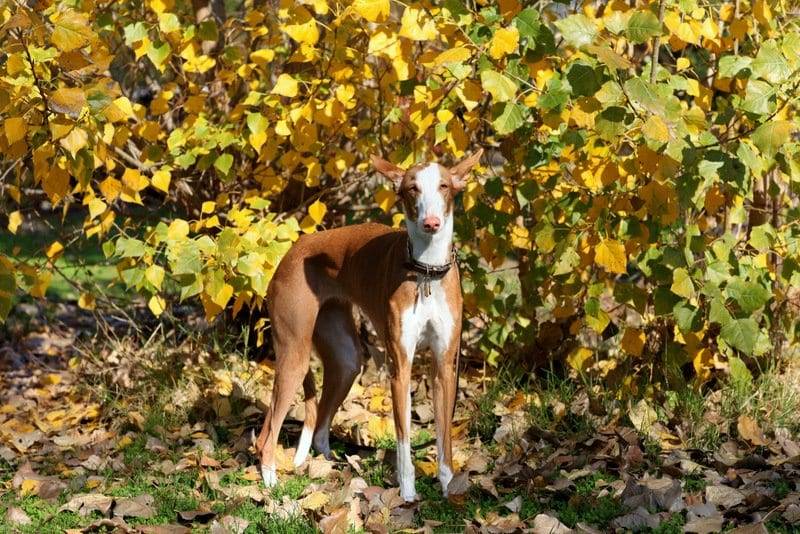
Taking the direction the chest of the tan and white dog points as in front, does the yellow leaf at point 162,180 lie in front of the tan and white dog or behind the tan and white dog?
behind

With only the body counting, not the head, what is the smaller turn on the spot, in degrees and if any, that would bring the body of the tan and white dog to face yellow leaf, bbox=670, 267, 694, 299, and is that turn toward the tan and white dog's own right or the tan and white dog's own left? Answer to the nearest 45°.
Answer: approximately 45° to the tan and white dog's own left

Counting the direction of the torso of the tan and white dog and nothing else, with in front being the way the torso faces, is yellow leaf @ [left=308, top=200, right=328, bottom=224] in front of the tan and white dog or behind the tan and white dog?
behind

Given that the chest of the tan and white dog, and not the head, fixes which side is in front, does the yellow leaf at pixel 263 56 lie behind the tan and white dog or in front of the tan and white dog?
behind

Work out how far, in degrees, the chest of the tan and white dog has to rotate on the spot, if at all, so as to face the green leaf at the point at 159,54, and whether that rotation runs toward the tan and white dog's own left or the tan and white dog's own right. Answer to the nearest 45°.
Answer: approximately 180°

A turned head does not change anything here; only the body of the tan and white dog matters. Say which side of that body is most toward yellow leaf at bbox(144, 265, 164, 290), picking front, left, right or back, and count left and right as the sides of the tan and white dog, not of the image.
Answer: back

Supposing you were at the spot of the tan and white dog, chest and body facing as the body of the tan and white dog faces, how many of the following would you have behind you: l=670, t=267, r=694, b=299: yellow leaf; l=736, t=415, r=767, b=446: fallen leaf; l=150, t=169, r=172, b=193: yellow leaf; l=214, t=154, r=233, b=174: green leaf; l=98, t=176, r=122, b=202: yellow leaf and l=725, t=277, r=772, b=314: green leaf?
3
